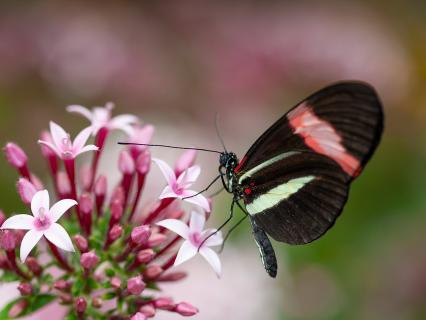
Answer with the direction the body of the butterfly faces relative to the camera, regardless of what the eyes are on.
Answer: to the viewer's left

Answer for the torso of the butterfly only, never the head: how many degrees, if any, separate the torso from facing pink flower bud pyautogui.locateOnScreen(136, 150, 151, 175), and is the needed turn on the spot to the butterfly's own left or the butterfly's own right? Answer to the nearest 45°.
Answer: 0° — it already faces it

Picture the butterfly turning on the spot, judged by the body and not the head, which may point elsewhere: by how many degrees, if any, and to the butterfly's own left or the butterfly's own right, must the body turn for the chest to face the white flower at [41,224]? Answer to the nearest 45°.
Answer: approximately 45° to the butterfly's own left

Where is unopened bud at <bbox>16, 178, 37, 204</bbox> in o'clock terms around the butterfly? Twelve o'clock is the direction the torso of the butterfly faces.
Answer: The unopened bud is roughly at 11 o'clock from the butterfly.

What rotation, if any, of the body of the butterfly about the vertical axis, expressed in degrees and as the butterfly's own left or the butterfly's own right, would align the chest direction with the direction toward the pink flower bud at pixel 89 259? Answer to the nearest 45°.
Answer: approximately 45° to the butterfly's own left

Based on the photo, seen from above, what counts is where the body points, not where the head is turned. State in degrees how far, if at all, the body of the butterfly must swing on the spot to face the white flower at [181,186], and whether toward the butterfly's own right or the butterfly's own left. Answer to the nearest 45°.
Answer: approximately 45° to the butterfly's own left

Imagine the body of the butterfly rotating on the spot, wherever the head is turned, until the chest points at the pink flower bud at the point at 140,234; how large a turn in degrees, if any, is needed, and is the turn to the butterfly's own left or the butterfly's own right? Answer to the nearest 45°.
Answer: approximately 45° to the butterfly's own left
